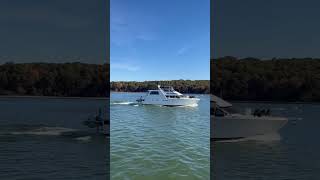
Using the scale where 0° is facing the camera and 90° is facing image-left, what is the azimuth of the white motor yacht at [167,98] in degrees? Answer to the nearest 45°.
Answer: approximately 270°
